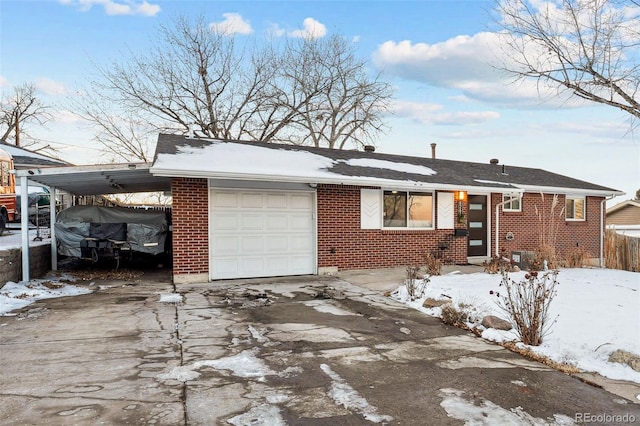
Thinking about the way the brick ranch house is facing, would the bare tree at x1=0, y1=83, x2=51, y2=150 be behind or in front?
behind

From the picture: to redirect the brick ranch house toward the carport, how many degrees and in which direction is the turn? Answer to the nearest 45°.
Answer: approximately 90° to its right

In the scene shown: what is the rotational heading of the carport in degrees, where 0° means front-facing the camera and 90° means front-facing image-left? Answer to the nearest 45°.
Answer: approximately 0°

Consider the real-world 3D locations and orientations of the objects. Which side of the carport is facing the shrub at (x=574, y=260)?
left

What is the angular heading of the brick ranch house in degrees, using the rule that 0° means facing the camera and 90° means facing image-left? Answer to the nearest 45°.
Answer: approximately 315°

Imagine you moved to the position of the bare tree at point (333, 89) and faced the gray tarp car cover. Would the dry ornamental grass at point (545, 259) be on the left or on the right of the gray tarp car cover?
left

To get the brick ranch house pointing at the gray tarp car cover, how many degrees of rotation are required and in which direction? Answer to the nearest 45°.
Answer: approximately 135° to its right

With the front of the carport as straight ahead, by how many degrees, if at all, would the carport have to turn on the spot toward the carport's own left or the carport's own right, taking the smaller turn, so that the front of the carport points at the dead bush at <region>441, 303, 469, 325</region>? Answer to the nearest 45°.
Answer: approximately 45° to the carport's own left

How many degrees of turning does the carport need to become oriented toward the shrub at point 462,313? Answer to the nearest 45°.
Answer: approximately 45° to its left
